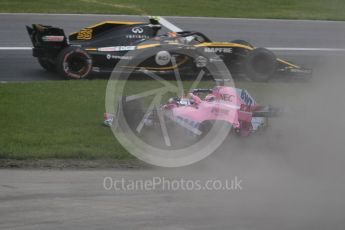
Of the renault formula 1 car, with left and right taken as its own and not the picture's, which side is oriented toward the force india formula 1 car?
right

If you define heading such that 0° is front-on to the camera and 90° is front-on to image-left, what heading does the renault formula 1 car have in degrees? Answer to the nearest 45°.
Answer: approximately 270°
